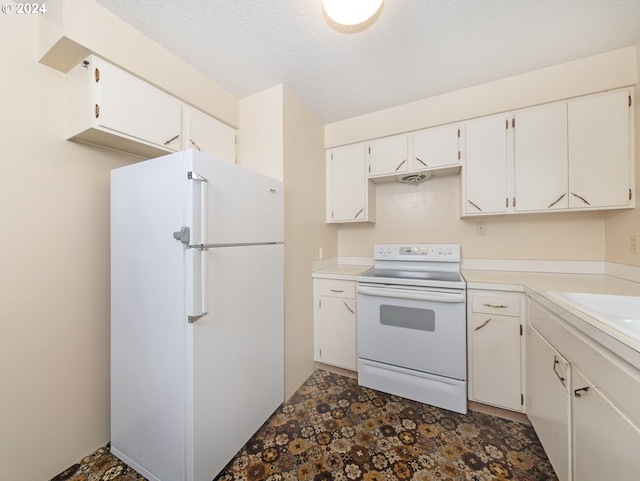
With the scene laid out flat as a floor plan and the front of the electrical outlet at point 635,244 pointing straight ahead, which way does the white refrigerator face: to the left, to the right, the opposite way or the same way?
the opposite way

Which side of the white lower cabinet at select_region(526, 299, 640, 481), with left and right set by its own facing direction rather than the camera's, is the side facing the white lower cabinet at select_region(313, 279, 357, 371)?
front

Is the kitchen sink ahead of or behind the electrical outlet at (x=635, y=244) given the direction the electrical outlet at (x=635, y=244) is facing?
ahead

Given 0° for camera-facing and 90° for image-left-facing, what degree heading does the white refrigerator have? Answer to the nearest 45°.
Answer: approximately 315°

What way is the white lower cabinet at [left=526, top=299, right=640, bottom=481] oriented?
to the viewer's left

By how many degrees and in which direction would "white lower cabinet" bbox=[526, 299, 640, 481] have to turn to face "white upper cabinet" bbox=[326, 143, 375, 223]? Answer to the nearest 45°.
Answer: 0° — it already faces it

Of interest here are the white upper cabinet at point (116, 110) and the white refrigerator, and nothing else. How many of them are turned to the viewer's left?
0

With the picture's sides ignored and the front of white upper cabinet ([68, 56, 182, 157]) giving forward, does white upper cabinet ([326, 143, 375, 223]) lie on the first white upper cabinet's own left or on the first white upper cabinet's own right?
on the first white upper cabinet's own left
